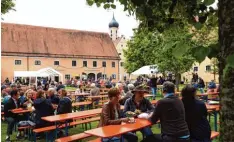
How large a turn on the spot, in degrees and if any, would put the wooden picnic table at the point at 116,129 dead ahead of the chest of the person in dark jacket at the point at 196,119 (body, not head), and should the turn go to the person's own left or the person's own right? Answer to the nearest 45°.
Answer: approximately 45° to the person's own left

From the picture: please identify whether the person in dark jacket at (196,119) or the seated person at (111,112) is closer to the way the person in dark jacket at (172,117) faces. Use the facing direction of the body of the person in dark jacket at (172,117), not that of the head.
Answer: the seated person

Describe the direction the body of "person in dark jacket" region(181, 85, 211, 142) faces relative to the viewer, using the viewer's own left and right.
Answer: facing away from the viewer and to the left of the viewer

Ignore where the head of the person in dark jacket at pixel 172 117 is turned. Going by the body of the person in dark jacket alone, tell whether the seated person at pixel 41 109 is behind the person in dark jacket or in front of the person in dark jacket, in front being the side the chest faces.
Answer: in front

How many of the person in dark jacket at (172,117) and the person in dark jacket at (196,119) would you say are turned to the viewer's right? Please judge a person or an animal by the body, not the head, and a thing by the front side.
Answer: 0

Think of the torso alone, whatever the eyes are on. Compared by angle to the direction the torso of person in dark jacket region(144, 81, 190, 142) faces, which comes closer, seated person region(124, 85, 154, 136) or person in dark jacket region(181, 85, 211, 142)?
the seated person

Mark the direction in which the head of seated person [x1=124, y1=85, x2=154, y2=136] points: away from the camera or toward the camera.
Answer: toward the camera

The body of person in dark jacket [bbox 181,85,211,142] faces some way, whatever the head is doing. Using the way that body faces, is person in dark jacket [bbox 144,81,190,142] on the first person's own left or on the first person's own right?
on the first person's own left

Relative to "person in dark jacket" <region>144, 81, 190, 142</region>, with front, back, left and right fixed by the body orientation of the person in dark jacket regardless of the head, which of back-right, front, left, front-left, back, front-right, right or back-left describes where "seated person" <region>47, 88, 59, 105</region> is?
front

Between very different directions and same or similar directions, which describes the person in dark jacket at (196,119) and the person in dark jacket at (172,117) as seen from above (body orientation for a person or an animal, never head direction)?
same or similar directions

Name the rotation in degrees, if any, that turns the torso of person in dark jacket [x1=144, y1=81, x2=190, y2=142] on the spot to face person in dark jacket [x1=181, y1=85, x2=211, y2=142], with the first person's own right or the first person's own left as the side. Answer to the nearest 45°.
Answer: approximately 90° to the first person's own right

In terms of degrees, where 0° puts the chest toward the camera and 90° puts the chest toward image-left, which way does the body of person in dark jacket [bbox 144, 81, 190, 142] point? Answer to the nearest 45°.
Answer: approximately 135°

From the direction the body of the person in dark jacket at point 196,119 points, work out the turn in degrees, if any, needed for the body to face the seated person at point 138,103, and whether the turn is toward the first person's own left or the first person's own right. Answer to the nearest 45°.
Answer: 0° — they already face them

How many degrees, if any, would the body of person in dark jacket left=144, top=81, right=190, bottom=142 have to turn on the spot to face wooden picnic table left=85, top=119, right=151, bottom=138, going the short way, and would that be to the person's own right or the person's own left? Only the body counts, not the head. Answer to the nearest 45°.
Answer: approximately 45° to the person's own left

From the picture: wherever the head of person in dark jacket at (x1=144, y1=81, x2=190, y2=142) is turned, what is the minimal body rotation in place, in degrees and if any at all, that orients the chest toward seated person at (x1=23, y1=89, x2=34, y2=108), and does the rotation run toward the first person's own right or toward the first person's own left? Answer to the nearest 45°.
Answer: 0° — they already face them
